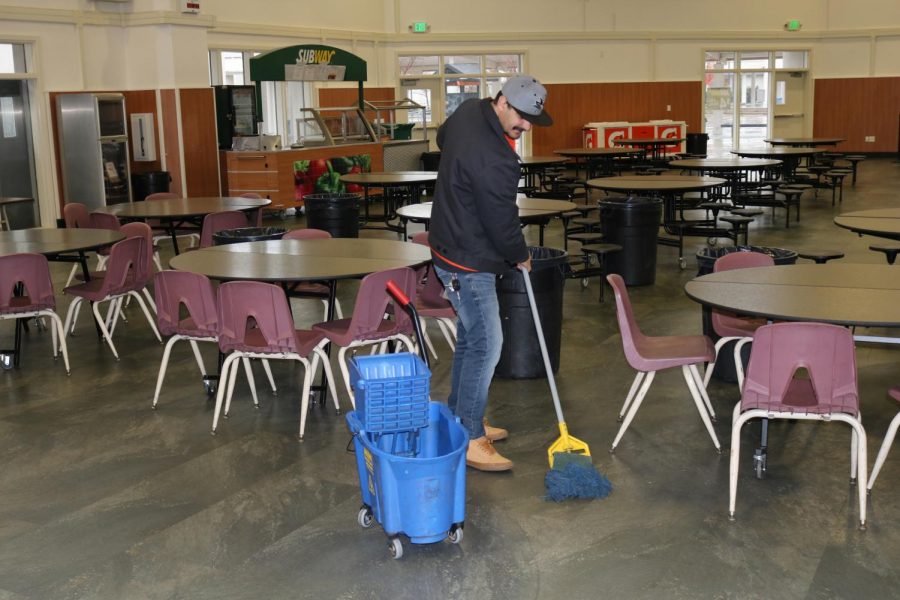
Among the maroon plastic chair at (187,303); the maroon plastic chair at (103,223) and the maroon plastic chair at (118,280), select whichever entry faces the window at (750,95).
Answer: the maroon plastic chair at (187,303)

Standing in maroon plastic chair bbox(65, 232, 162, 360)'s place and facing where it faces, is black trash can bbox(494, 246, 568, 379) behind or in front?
behind

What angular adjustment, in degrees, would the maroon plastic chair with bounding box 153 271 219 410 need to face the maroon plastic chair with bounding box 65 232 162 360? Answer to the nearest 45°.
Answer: approximately 45° to its left

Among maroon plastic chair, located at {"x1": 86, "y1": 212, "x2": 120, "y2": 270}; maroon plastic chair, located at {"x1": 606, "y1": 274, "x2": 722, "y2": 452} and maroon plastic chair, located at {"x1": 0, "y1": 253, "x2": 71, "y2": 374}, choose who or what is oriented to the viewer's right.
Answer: maroon plastic chair, located at {"x1": 606, "y1": 274, "x2": 722, "y2": 452}

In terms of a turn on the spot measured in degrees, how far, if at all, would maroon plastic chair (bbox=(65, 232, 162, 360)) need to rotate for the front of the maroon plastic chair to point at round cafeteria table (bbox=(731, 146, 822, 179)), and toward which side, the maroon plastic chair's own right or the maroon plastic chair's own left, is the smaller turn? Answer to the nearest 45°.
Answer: approximately 90° to the maroon plastic chair's own right

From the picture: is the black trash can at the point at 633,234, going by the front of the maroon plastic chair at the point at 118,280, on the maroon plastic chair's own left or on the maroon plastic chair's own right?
on the maroon plastic chair's own right

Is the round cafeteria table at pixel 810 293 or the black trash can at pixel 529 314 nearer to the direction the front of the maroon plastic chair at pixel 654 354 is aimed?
the round cafeteria table

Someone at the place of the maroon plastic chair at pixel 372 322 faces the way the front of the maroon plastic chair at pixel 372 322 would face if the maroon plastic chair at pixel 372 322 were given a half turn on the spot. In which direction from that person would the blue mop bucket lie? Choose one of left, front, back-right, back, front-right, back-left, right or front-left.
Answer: front-right

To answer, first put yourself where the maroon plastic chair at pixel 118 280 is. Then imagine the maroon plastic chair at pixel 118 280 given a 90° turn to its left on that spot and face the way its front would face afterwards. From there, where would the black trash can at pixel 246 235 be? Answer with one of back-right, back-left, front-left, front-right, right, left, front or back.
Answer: back-left

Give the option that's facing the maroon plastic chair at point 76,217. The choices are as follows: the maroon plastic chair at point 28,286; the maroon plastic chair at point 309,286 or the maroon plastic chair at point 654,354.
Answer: the maroon plastic chair at point 28,286

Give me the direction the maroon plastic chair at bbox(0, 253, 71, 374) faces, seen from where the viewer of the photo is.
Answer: facing away from the viewer

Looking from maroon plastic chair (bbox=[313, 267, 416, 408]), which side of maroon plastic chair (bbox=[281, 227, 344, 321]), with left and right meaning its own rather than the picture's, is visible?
front

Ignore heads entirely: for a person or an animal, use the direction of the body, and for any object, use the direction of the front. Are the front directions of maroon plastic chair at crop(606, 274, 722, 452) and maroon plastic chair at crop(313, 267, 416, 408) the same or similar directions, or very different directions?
very different directions

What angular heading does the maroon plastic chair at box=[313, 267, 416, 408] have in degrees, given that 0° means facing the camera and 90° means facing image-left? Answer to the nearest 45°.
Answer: approximately 135°
